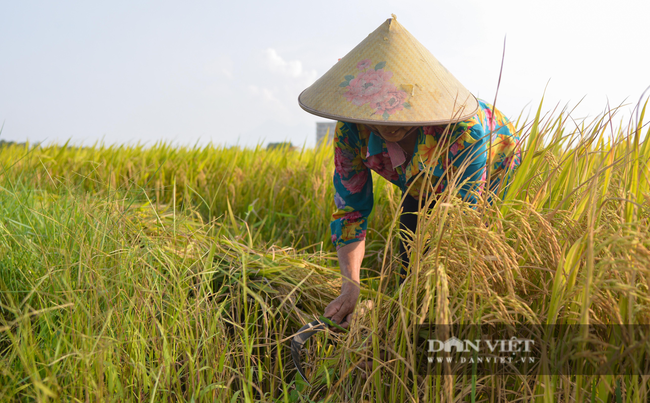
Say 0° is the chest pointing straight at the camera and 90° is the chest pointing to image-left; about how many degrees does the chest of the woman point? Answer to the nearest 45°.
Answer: approximately 45°
